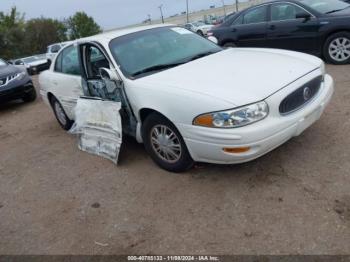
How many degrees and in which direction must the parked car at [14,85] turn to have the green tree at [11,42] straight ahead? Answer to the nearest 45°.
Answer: approximately 135° to its left

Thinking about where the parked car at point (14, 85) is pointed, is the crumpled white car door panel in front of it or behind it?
in front

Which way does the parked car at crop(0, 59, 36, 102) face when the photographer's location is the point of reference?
facing the viewer and to the right of the viewer

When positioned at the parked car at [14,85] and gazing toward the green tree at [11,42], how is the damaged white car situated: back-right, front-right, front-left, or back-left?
back-right

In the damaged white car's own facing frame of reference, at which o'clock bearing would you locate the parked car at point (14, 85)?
The parked car is roughly at 6 o'clock from the damaged white car.

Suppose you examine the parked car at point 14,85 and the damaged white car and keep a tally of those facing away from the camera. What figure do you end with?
0

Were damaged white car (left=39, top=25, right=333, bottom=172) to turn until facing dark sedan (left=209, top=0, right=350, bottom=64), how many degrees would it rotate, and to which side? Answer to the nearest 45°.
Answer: approximately 90° to its left
